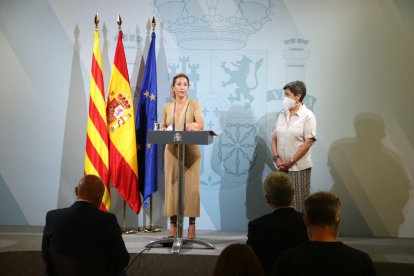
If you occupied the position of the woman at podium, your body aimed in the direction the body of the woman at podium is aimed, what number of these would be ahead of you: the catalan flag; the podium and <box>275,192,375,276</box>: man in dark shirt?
2

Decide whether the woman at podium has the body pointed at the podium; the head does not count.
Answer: yes

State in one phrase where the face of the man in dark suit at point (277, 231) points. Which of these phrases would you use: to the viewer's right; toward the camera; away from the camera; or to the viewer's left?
away from the camera

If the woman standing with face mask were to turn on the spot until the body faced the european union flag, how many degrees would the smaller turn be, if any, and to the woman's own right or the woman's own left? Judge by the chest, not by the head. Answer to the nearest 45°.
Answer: approximately 45° to the woman's own right

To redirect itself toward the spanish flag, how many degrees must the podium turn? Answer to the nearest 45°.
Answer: approximately 135° to its right

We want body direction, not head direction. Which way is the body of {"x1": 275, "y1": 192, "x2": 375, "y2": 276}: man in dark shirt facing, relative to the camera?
away from the camera

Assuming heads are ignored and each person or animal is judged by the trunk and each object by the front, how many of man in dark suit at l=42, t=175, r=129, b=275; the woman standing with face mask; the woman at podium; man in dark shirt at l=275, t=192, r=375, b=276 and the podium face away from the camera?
2

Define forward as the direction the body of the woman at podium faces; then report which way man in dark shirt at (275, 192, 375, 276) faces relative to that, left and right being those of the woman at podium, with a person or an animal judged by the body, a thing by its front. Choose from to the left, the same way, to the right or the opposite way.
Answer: the opposite way

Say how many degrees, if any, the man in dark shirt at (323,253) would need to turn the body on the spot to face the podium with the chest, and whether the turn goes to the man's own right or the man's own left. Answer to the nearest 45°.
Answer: approximately 45° to the man's own left

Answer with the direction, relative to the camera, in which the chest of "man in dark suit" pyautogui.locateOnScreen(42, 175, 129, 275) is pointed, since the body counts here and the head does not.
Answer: away from the camera

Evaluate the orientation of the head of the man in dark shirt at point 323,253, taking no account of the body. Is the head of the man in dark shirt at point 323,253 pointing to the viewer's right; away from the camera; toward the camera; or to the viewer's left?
away from the camera

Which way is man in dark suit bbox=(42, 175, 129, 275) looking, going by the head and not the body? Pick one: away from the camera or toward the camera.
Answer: away from the camera

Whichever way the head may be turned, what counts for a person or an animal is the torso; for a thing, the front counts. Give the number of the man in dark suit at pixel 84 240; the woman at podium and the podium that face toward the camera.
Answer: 2
